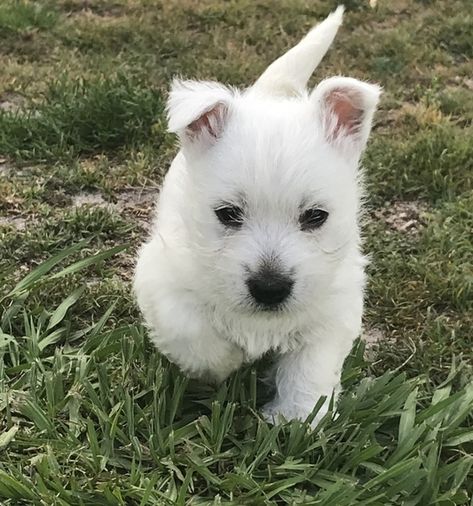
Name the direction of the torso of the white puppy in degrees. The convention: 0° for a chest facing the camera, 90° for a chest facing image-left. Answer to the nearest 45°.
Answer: approximately 0°
